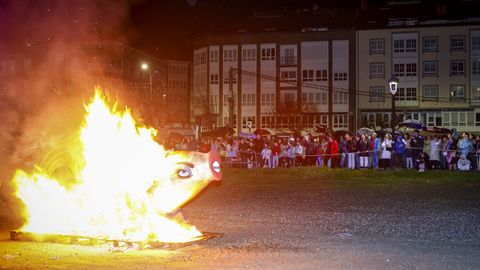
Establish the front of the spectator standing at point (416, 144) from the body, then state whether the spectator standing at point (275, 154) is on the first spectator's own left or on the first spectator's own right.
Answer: on the first spectator's own right

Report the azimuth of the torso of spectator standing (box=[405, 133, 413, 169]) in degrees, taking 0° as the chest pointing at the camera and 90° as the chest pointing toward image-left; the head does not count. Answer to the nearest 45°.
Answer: approximately 45°

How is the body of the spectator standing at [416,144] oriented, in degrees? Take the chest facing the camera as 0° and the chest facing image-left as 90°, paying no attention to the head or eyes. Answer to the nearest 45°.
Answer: approximately 45°

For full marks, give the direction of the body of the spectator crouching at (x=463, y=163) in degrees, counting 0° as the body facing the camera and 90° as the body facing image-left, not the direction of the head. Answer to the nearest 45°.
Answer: approximately 45°
